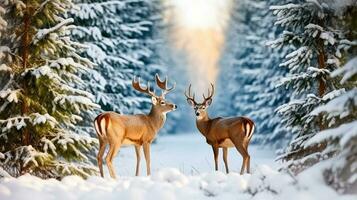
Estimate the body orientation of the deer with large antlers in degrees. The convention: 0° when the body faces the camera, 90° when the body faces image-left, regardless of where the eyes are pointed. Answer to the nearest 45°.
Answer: approximately 225°

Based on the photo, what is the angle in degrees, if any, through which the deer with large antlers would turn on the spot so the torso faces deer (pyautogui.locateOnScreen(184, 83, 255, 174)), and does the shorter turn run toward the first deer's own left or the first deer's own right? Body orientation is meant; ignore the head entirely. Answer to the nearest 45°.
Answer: approximately 45° to the first deer's own right

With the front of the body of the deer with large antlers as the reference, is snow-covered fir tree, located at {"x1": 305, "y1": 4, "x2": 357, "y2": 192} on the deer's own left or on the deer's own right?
on the deer's own right

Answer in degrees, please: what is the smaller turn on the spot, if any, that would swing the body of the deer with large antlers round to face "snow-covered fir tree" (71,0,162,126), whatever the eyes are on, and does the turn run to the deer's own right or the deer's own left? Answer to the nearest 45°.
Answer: approximately 45° to the deer's own left
